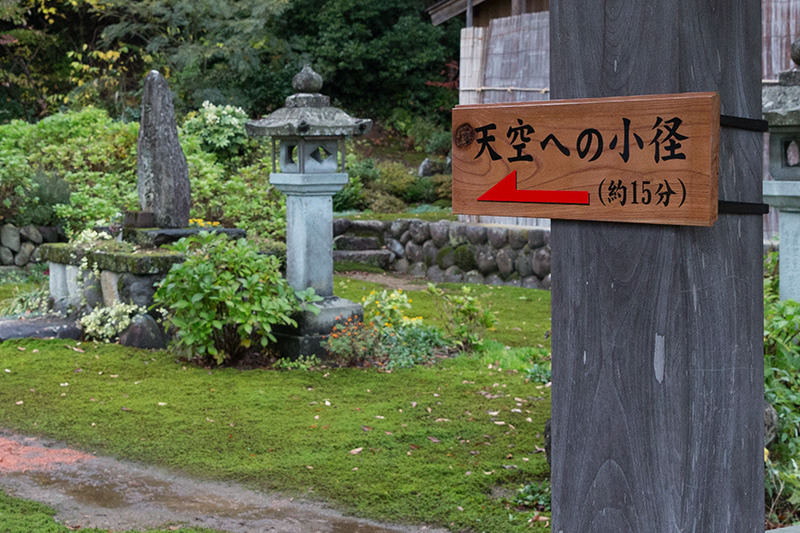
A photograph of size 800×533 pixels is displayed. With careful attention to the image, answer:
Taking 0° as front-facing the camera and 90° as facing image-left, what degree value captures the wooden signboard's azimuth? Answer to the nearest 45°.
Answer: approximately 45°

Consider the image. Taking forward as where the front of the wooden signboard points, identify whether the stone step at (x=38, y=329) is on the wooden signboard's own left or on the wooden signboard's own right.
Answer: on the wooden signboard's own right

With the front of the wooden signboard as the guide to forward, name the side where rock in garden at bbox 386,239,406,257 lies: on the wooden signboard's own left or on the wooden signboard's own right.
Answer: on the wooden signboard's own right

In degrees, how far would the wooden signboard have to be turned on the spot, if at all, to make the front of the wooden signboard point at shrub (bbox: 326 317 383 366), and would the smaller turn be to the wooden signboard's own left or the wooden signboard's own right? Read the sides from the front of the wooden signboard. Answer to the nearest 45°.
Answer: approximately 135° to the wooden signboard's own right

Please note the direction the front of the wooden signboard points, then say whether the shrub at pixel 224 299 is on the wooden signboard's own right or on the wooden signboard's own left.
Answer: on the wooden signboard's own right

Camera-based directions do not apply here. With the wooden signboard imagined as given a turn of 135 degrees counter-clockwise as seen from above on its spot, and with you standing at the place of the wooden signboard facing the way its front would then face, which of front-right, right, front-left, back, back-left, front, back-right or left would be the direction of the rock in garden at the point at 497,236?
left

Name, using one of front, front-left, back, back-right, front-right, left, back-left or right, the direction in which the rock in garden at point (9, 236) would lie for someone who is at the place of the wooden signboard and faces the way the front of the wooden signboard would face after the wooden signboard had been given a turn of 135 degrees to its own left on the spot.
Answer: back-left

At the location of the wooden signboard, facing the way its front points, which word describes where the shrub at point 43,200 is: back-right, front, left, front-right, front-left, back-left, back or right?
right

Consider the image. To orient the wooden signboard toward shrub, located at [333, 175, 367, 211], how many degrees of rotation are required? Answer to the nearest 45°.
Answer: approximately 135° to its right

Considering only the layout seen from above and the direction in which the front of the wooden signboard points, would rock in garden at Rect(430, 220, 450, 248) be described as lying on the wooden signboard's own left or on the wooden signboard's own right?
on the wooden signboard's own right

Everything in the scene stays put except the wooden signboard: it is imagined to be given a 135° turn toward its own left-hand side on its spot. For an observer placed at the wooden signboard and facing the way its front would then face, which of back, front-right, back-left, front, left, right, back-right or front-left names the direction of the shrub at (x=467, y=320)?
left

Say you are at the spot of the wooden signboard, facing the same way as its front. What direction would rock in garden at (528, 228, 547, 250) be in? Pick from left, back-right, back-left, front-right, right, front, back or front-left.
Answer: back-right

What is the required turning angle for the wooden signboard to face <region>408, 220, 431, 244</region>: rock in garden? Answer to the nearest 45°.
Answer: approximately 135° to its right

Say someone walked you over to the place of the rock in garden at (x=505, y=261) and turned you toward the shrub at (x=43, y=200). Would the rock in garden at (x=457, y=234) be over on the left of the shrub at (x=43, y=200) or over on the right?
right
